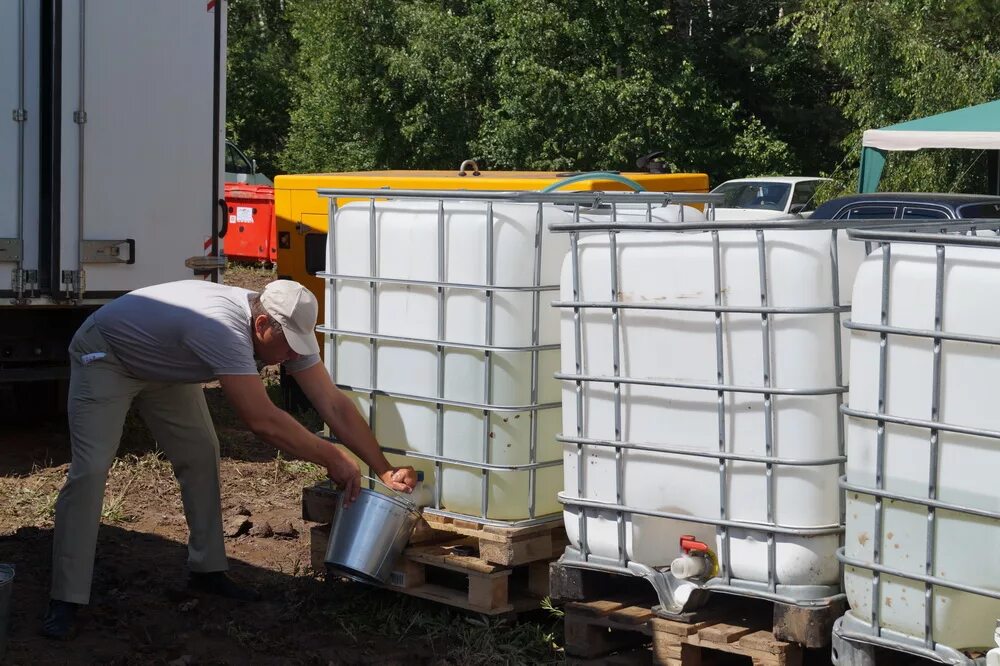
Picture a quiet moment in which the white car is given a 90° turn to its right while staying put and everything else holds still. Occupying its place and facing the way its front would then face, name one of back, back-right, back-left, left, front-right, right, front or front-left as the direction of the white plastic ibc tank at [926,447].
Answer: back-left

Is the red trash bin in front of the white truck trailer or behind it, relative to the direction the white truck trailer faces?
in front

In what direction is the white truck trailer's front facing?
away from the camera

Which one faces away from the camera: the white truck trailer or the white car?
the white truck trailer

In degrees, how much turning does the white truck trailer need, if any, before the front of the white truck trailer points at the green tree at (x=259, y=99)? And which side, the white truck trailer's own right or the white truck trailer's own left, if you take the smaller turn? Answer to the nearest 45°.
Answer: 0° — it already faces it

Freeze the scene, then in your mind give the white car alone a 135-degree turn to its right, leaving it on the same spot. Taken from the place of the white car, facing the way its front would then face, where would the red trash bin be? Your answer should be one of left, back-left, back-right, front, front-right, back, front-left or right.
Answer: left

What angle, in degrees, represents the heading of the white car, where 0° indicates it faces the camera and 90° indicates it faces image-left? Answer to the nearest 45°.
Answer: approximately 45°

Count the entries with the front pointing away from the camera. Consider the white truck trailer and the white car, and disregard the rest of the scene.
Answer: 1

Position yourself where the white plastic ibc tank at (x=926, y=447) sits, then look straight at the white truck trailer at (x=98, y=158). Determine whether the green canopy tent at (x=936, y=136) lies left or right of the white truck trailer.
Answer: right

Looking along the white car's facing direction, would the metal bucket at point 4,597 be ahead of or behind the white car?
ahead

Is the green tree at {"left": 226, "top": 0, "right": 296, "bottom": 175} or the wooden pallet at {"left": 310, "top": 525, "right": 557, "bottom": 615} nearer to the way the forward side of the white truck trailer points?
the green tree

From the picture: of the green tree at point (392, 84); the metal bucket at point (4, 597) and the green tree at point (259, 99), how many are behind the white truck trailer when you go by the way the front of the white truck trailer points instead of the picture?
1
